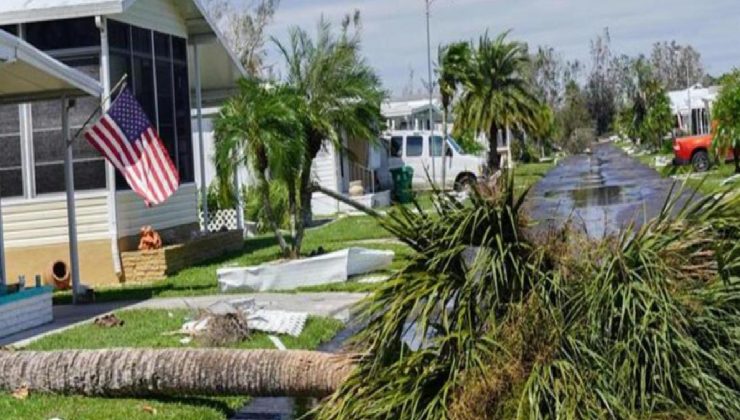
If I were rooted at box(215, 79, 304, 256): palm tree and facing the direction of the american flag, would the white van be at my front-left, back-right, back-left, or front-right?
back-right

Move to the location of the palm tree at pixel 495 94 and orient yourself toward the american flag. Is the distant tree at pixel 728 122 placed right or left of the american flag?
left

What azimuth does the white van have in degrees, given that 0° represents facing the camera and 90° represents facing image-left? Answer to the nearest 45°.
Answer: approximately 270°

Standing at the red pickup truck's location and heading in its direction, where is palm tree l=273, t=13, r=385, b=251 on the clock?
The palm tree is roughly at 11 o'clock from the red pickup truck.

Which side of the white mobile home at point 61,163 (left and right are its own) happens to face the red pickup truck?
left

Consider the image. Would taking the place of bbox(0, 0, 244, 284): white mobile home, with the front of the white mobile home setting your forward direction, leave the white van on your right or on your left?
on your left

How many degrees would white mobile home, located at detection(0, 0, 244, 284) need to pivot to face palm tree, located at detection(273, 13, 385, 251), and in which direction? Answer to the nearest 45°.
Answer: approximately 45° to its left

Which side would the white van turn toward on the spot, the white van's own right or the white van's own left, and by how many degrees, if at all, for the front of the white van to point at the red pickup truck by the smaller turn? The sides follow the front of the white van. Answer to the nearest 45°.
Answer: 0° — it already faces it

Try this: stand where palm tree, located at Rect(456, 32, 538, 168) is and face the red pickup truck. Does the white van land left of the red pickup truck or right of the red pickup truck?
right
